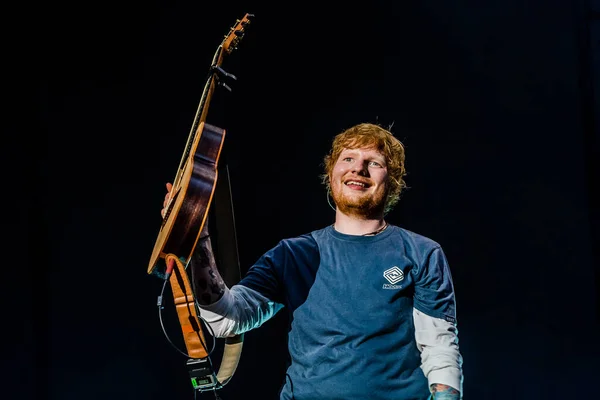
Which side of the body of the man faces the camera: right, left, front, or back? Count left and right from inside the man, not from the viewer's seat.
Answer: front
